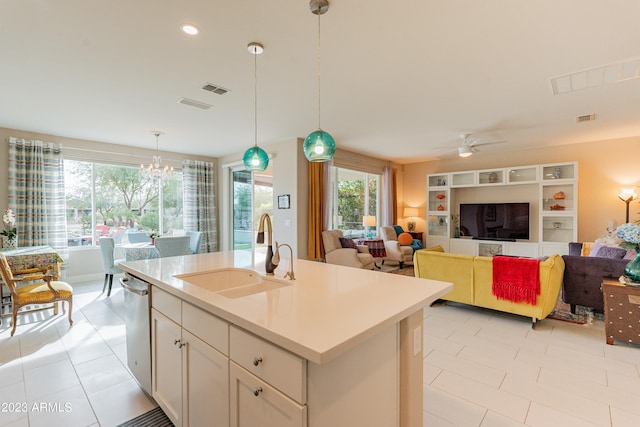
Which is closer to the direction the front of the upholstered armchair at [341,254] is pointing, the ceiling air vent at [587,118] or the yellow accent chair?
the ceiling air vent

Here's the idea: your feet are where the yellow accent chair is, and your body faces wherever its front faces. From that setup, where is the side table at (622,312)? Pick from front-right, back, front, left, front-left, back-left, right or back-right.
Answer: front-right

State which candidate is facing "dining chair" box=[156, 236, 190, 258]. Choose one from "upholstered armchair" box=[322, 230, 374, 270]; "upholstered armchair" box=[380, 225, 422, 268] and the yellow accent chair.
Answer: the yellow accent chair

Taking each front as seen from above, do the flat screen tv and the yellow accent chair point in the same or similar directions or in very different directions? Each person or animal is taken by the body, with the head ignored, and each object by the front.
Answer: very different directions

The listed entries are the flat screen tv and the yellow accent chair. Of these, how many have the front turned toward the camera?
1

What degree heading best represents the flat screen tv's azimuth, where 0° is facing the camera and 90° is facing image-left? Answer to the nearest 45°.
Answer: approximately 0°

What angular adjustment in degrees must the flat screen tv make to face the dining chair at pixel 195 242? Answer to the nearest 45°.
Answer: approximately 45° to its right

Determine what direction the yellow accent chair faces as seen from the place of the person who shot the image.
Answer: facing to the right of the viewer

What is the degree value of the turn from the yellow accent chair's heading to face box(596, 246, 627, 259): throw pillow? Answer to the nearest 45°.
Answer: approximately 45° to its right

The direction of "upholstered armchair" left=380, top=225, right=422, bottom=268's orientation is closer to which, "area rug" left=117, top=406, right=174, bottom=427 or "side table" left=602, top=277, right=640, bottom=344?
the side table
